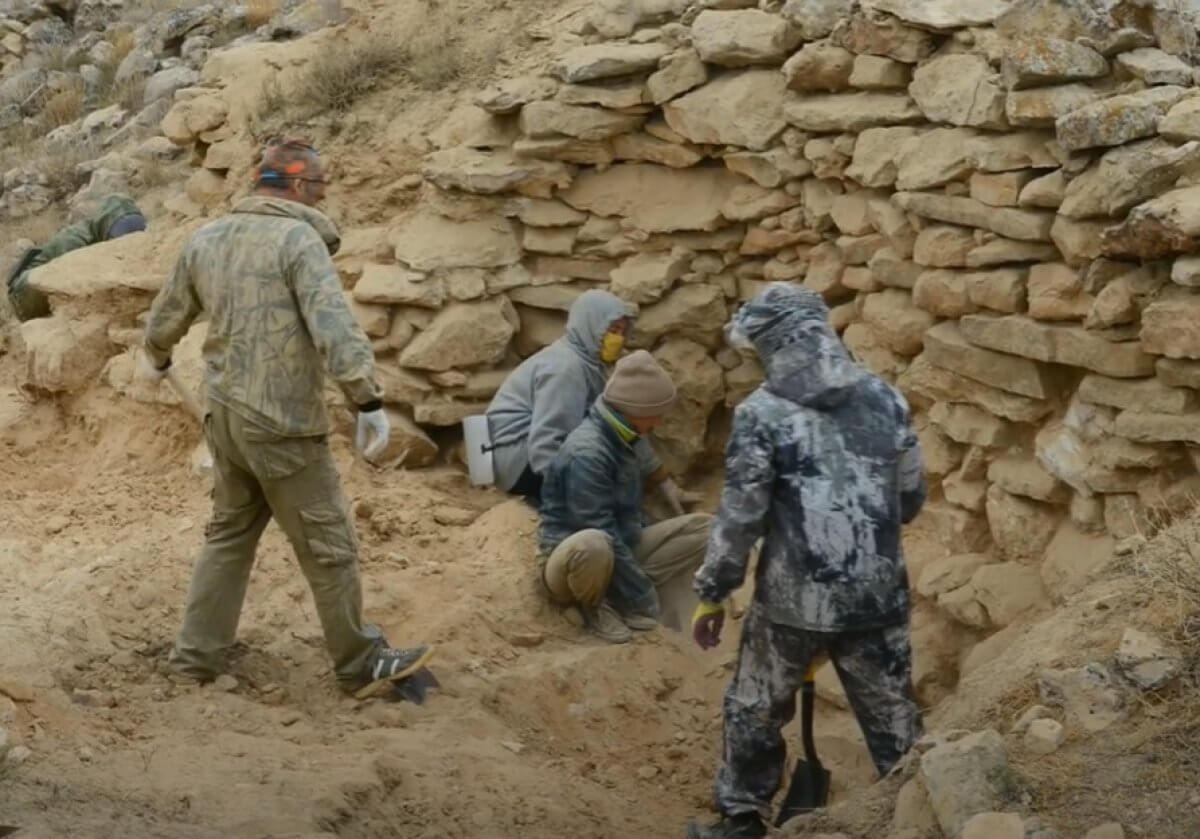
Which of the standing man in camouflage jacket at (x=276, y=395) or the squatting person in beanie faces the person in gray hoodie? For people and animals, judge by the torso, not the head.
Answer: the standing man in camouflage jacket

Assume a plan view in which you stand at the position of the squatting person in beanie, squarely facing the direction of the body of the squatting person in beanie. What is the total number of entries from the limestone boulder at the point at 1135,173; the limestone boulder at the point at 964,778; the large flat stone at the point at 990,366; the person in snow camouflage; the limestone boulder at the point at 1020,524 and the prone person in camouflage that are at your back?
1

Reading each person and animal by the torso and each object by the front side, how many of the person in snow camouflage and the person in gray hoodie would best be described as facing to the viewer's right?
1

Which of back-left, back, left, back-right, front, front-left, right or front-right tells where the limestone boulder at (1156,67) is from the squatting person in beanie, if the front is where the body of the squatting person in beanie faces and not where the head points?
front-left

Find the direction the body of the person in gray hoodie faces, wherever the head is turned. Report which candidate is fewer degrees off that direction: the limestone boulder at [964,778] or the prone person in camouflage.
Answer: the limestone boulder

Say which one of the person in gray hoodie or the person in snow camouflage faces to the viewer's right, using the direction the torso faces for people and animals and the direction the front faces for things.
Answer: the person in gray hoodie

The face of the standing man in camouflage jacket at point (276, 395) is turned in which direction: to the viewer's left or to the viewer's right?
to the viewer's right

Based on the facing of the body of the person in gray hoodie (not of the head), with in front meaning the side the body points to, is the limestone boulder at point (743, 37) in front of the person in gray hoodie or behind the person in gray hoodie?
in front

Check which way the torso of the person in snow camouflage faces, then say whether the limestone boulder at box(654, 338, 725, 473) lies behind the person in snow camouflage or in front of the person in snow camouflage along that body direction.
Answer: in front

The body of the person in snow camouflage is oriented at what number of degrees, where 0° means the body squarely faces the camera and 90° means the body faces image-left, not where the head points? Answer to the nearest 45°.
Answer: approximately 135°

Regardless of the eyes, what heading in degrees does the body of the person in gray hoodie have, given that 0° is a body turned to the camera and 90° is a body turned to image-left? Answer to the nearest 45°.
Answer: approximately 270°

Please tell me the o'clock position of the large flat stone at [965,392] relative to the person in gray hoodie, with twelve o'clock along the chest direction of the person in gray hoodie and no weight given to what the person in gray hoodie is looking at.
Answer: The large flat stone is roughly at 1 o'clock from the person in gray hoodie.

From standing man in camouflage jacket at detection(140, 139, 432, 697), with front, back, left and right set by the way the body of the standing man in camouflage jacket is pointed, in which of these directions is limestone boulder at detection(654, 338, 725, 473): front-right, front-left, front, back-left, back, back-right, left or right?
front

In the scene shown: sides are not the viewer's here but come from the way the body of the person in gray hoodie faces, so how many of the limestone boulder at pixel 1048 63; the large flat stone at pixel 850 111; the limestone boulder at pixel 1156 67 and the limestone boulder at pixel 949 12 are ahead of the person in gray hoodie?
4

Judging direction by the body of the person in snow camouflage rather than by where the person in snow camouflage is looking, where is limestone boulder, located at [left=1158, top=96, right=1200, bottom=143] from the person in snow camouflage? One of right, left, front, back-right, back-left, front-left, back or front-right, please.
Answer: right
